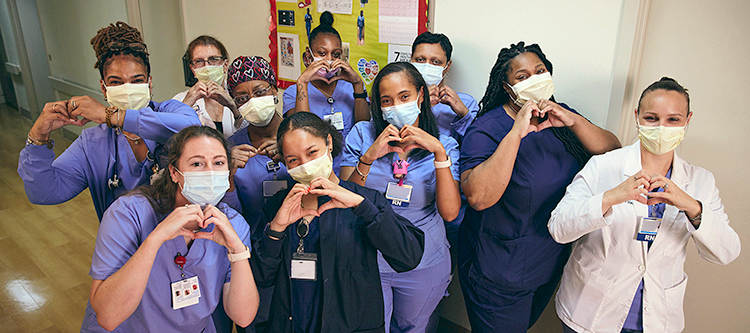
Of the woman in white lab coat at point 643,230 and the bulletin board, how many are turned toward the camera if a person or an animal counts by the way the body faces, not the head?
2

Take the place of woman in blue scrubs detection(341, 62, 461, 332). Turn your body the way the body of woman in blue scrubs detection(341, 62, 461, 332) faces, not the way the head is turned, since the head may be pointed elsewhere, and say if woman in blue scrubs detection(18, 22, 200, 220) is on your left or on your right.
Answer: on your right

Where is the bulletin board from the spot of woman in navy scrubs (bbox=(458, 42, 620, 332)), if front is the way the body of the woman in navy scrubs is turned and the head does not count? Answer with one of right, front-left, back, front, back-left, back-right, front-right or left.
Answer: back

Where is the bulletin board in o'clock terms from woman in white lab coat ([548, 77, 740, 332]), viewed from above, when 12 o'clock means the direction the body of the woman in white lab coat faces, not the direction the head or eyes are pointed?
The bulletin board is roughly at 4 o'clock from the woman in white lab coat.

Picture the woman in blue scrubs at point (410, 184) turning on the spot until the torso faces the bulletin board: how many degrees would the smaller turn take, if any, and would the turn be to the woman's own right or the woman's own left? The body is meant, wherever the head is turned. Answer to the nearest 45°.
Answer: approximately 180°

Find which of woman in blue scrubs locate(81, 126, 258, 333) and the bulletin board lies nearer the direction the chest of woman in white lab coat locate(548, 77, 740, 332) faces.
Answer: the woman in blue scrubs

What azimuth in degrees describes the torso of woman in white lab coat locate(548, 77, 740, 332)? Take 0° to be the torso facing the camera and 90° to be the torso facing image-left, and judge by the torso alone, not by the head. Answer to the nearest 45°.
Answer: approximately 0°

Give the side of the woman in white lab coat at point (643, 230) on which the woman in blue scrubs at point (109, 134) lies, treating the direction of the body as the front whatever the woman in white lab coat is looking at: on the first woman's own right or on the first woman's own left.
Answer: on the first woman's own right
